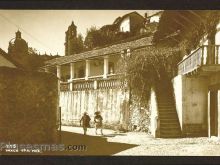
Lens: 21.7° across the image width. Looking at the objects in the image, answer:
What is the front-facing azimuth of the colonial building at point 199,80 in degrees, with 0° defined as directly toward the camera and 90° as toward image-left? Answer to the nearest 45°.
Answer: approximately 45°
